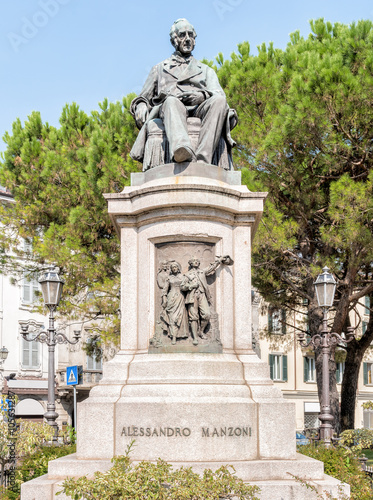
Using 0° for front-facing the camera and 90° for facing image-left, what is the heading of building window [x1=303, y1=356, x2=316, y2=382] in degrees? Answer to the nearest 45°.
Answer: approximately 0°

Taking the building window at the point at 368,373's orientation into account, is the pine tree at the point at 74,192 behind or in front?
in front

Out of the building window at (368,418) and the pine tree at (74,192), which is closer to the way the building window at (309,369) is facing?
the pine tree

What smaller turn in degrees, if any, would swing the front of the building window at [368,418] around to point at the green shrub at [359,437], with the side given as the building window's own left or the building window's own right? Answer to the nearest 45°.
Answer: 0° — it already faces it

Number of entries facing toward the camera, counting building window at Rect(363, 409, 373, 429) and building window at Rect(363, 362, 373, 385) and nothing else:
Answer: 2

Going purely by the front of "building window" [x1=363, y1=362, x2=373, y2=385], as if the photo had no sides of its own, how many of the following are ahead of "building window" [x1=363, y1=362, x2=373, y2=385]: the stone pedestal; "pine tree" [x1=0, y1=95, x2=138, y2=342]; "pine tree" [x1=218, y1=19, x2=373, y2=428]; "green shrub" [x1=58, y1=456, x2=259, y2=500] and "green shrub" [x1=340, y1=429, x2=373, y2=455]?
5

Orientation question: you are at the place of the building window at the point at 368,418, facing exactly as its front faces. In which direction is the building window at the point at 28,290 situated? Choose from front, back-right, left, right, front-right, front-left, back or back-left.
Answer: front-right

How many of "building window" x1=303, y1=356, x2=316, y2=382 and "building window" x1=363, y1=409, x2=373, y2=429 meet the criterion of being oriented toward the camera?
2
